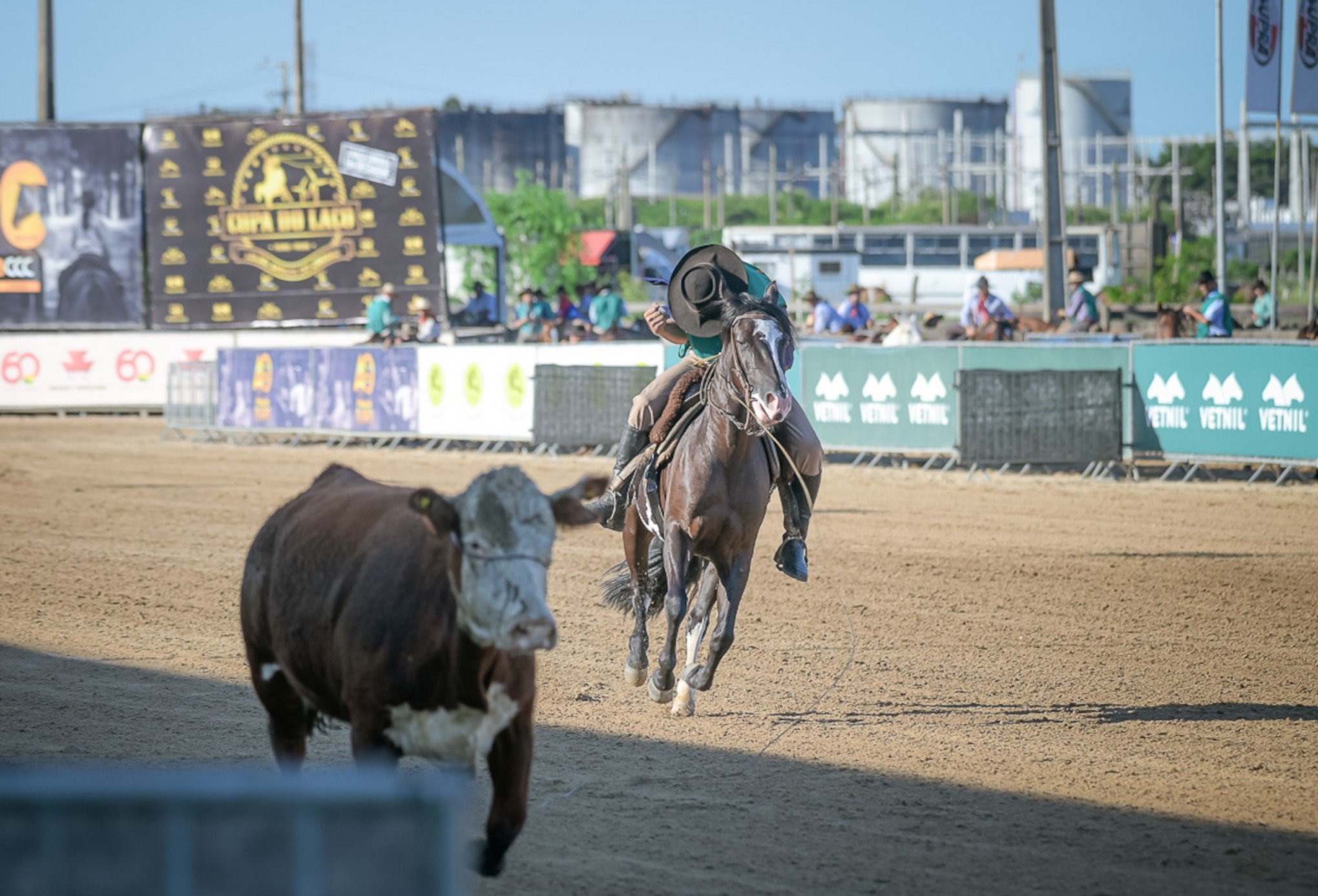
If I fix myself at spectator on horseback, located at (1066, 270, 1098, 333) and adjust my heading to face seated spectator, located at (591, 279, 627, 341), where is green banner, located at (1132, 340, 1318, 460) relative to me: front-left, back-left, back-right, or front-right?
back-left

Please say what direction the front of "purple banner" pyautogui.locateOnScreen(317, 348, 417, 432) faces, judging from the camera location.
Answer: facing the viewer

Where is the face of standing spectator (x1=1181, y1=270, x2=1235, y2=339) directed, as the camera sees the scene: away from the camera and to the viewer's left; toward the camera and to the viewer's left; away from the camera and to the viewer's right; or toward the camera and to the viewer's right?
toward the camera and to the viewer's left

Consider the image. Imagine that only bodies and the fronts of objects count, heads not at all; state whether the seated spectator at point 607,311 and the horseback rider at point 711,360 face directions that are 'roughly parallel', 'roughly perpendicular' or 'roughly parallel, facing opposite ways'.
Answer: roughly parallel

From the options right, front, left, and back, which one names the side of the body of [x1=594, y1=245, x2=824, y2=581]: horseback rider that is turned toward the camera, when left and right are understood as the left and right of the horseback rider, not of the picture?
front

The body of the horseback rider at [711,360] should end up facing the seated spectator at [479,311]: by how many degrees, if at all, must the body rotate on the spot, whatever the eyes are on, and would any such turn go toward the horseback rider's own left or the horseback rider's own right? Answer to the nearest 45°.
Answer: approximately 180°

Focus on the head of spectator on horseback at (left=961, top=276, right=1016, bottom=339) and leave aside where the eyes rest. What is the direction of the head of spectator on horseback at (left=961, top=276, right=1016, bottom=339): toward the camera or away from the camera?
toward the camera

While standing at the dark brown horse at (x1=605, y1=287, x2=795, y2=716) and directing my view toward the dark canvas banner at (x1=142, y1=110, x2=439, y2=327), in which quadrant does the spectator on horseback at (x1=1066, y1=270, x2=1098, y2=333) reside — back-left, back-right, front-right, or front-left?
front-right

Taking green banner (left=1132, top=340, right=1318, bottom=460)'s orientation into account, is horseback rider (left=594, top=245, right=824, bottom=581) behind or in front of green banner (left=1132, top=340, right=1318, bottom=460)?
in front

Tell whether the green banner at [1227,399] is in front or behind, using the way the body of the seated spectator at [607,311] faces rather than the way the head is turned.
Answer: in front

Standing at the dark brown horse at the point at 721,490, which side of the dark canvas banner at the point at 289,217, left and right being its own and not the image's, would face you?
front

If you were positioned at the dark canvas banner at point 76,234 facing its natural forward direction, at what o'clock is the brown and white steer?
The brown and white steer is roughly at 12 o'clock from the dark canvas banner.

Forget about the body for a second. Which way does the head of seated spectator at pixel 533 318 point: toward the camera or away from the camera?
toward the camera

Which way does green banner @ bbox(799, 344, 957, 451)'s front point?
toward the camera

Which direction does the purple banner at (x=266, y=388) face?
toward the camera
